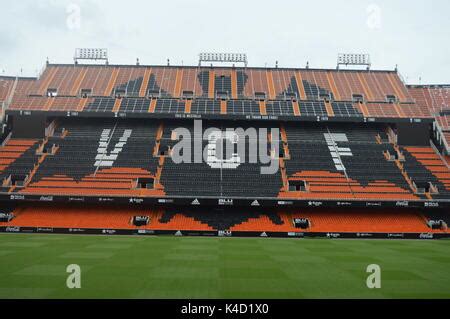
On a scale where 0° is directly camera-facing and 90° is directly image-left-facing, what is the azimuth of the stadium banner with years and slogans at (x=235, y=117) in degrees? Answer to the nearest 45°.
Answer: approximately 0°
